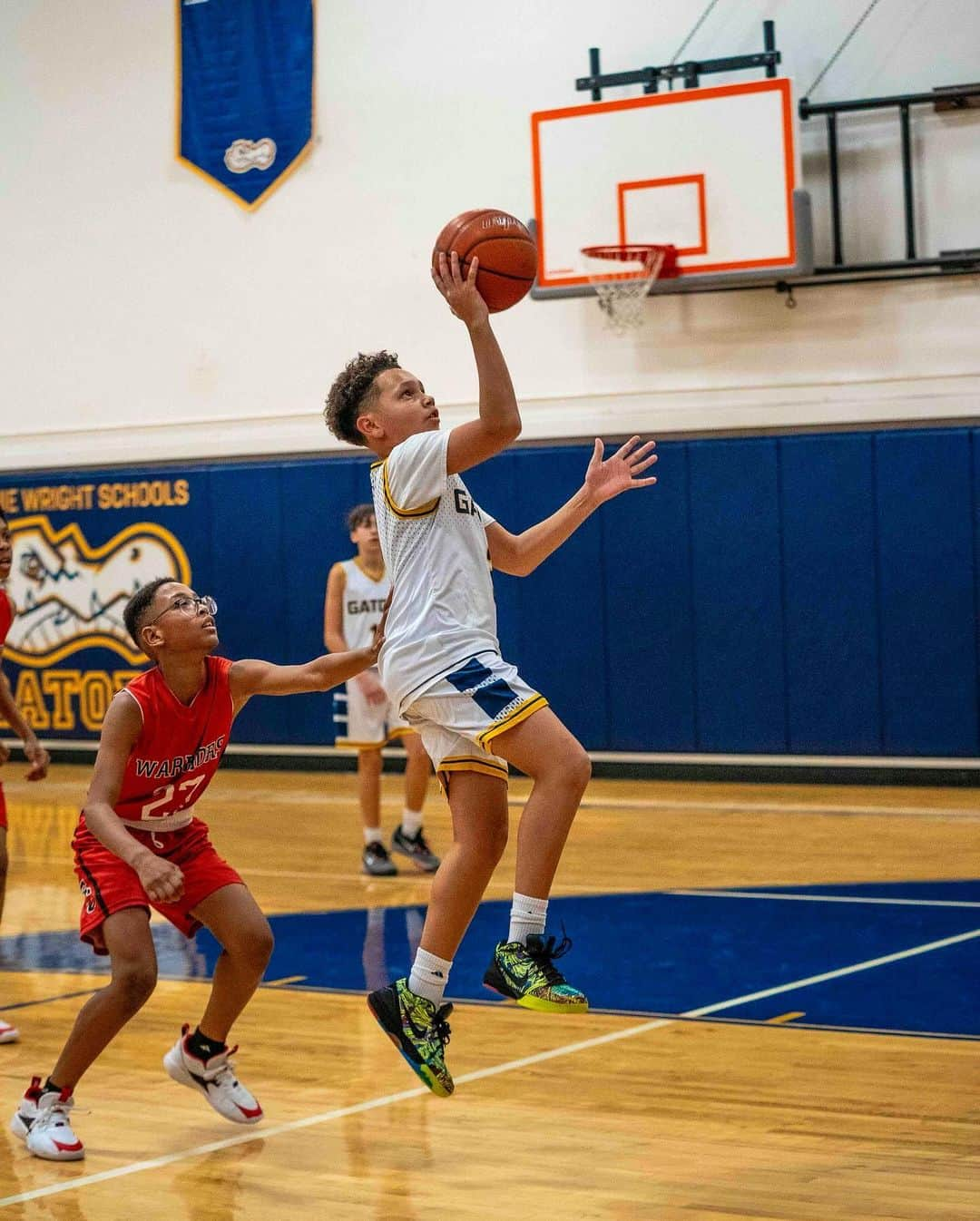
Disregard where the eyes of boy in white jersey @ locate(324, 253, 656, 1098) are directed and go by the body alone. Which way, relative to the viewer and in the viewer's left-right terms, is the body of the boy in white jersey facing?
facing to the right of the viewer

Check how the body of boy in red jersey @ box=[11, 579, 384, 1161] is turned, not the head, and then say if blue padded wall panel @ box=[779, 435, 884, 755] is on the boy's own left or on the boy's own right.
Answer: on the boy's own left

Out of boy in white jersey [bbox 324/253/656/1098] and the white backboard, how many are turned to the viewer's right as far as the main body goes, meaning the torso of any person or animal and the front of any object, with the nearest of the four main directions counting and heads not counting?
1

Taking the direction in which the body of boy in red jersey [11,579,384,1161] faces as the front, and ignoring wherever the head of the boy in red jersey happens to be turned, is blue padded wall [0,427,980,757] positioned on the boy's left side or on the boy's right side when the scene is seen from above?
on the boy's left side

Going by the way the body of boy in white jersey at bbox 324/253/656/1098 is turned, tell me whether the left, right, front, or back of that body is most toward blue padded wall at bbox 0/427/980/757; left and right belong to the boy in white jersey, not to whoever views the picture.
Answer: left

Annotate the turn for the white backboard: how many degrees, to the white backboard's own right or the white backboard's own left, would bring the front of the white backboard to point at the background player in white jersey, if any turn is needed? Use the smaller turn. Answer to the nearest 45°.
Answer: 0° — it already faces them

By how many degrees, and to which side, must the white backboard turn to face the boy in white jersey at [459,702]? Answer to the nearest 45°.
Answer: approximately 45° to its left

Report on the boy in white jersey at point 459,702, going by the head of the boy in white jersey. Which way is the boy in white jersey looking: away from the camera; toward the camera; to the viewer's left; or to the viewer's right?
to the viewer's right

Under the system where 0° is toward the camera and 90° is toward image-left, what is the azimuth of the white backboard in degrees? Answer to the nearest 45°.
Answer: approximately 45°
